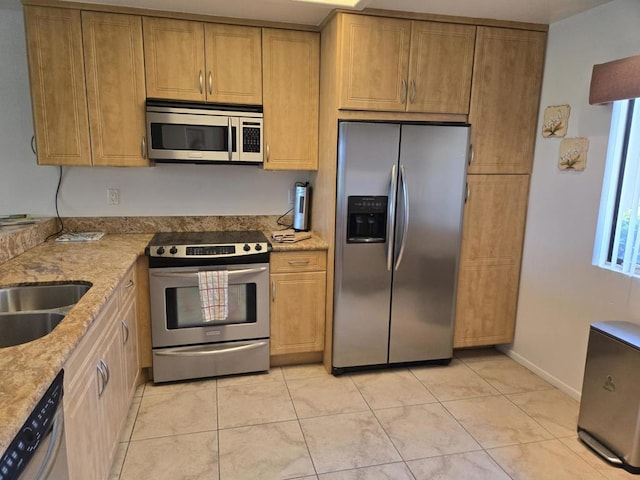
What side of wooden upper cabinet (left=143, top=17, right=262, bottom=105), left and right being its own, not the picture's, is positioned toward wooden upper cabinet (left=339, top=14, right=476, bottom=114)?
left

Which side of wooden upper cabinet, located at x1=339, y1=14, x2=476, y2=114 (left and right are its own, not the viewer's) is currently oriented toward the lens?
front

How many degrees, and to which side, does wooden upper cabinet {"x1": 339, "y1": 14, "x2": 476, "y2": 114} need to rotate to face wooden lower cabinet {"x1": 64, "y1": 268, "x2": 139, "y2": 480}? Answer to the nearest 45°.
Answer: approximately 45° to its right

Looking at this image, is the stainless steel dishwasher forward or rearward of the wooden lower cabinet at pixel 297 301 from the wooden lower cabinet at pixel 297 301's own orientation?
forward

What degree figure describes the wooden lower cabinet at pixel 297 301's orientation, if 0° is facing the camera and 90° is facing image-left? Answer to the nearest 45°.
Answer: approximately 0°

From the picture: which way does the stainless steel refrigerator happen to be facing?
toward the camera

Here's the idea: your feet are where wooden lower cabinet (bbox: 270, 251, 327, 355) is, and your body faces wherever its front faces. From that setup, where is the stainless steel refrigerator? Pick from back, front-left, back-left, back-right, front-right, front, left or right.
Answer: left

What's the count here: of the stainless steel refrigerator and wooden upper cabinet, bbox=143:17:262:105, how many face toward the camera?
2

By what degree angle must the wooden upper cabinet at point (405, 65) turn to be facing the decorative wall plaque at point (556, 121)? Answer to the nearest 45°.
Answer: approximately 90° to its left
